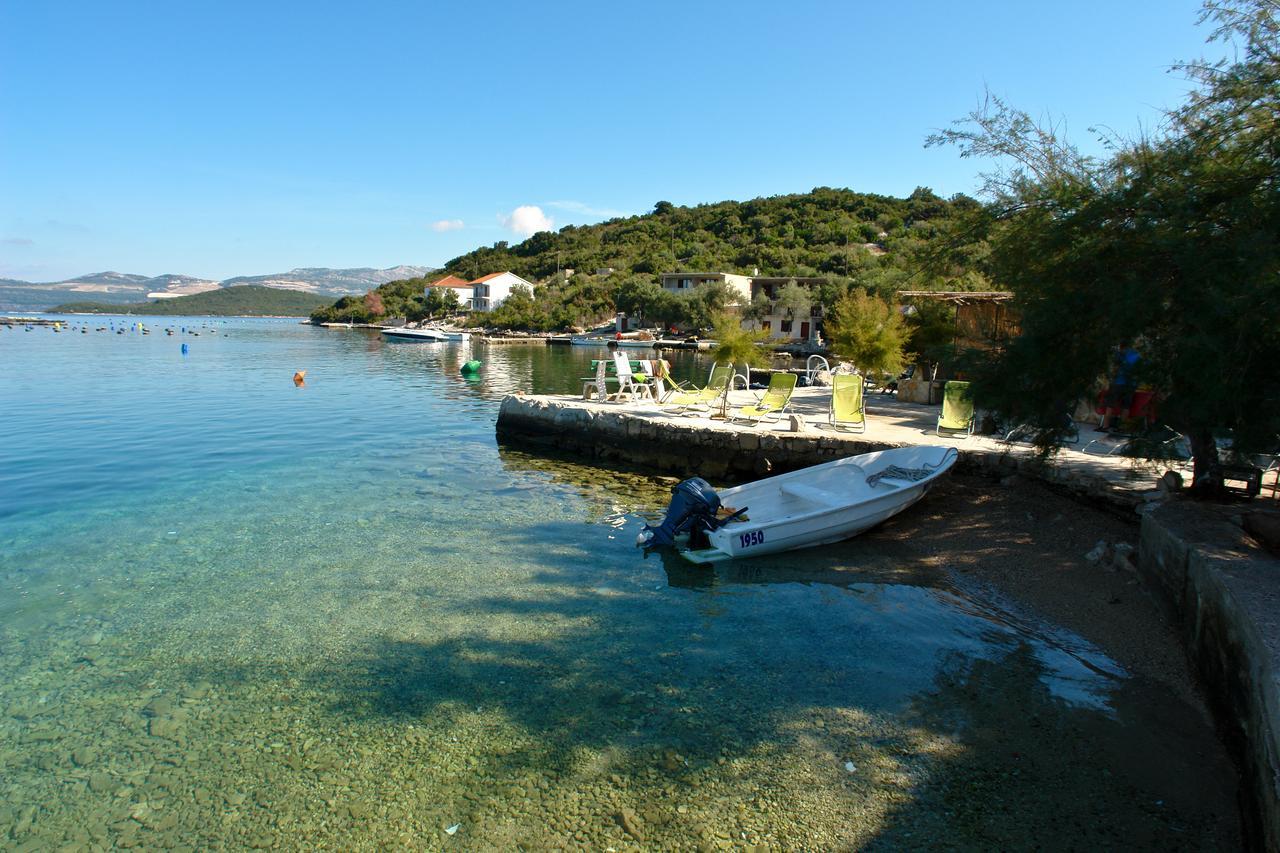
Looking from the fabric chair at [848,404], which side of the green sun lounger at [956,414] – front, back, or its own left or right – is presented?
right

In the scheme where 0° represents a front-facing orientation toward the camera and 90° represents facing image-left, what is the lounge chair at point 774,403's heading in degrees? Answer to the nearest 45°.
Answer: approximately 45°

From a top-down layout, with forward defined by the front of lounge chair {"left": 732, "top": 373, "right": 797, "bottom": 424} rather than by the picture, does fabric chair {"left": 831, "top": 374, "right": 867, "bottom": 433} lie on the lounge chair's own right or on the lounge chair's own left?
on the lounge chair's own left

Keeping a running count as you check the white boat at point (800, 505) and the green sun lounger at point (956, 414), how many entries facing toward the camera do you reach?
1

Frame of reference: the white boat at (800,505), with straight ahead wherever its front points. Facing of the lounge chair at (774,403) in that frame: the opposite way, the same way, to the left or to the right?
the opposite way

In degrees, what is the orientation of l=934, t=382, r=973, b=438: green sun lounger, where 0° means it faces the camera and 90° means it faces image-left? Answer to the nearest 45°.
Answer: approximately 0°

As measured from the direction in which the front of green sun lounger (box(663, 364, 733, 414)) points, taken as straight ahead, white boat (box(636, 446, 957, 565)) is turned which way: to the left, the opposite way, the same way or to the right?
the opposite way

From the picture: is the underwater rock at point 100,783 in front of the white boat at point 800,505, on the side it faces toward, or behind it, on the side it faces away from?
behind

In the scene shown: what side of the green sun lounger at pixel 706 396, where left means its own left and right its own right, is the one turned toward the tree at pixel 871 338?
back

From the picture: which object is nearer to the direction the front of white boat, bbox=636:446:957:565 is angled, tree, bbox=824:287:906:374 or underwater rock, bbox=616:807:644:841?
the tree
